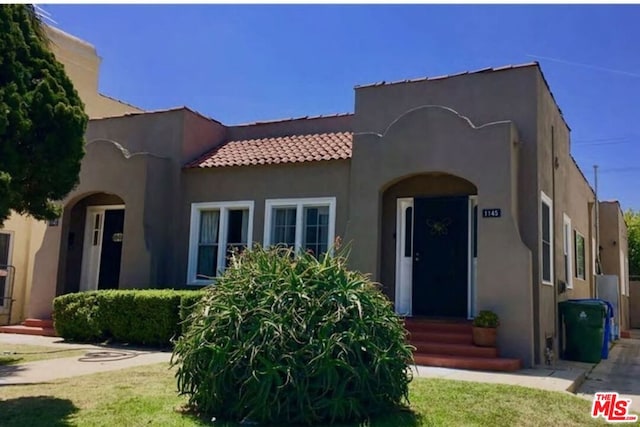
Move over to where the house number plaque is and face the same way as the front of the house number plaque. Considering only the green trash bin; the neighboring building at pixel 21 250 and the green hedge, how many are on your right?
2

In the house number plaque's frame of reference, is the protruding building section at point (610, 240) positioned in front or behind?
behind

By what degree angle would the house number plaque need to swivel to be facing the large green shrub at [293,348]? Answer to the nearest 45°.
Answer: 0° — it already faces it

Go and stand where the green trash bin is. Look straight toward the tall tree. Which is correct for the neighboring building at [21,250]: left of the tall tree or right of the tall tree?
right

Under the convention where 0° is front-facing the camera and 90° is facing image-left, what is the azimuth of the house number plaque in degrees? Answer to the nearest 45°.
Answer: approximately 0°

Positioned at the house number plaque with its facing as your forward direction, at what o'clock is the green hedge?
The green hedge is roughly at 3 o'clock from the house number plaque.
